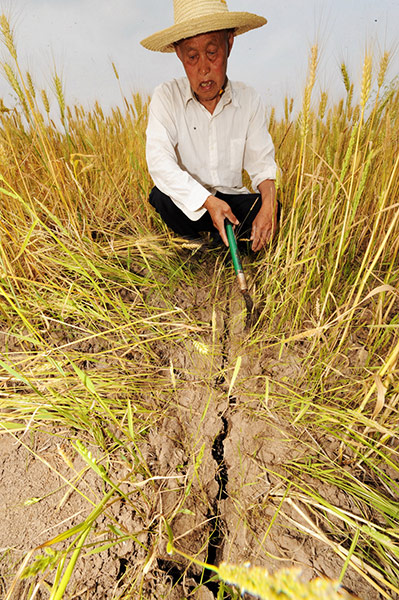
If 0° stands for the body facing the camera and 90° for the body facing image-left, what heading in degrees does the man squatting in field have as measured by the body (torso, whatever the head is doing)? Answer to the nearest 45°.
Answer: approximately 0°
